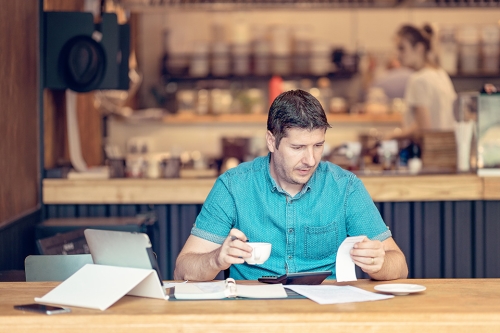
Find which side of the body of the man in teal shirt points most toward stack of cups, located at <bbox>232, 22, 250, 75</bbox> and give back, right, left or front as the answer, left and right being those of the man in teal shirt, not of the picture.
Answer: back

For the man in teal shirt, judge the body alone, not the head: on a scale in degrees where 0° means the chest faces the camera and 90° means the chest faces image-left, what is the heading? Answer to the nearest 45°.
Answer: approximately 0°

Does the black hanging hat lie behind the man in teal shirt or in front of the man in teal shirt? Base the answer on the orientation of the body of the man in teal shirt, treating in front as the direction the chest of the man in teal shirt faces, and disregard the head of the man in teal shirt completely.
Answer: behind

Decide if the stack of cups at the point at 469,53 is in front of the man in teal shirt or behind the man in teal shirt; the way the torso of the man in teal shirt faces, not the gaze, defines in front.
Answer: behind

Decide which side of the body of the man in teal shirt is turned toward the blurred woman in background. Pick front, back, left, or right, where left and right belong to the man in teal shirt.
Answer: back

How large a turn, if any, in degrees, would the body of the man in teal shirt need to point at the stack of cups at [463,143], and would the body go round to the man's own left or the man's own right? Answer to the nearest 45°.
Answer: approximately 135° to the man's own left

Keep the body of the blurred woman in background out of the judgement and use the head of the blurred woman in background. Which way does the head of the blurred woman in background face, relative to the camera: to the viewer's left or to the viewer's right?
to the viewer's left

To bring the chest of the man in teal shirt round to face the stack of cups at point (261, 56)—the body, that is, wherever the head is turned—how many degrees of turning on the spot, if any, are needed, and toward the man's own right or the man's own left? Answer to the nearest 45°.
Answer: approximately 180°

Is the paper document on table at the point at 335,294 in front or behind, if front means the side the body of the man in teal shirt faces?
in front

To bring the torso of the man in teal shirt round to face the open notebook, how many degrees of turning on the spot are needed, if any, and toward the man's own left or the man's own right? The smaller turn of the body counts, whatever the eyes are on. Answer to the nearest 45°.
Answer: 0° — they already face it

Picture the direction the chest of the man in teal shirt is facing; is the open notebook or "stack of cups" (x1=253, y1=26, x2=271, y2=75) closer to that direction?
the open notebook

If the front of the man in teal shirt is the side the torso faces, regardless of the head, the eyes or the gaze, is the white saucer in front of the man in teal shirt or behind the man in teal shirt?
in front
